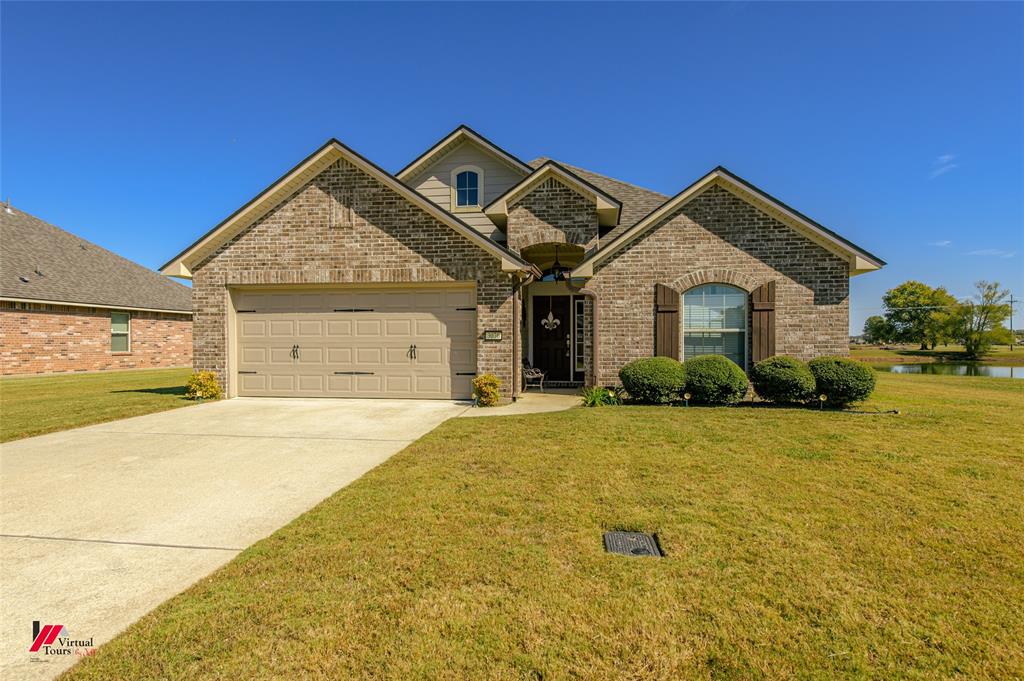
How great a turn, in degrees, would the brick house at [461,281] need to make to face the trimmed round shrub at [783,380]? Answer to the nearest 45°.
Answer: approximately 90° to its left

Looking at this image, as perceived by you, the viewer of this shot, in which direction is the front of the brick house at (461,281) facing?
facing the viewer

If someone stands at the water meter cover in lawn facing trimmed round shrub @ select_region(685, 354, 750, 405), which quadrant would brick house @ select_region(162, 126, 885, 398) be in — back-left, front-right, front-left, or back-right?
front-left

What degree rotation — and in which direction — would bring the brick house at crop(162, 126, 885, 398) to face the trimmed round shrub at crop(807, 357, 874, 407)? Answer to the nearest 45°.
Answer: approximately 90° to its left

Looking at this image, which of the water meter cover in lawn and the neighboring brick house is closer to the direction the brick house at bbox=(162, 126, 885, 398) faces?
the water meter cover in lawn

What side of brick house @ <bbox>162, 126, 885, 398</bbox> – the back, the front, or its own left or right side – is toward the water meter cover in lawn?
front

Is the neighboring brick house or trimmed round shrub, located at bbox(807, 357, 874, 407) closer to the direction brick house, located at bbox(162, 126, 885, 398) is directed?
the trimmed round shrub

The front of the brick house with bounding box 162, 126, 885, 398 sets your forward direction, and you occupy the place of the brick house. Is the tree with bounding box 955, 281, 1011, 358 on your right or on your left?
on your left

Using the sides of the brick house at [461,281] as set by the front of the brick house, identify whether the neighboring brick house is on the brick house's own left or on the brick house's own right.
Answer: on the brick house's own right

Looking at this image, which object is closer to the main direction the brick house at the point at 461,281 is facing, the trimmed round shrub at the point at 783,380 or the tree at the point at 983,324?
the trimmed round shrub

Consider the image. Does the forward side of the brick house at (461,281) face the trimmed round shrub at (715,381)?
no
